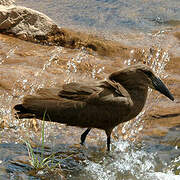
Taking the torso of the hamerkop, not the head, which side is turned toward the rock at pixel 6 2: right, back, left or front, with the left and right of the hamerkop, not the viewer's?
left

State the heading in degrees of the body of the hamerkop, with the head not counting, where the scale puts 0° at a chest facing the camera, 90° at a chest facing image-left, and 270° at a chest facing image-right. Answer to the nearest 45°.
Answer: approximately 270°

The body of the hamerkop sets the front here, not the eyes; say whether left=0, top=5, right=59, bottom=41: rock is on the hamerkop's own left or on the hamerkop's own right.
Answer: on the hamerkop's own left
